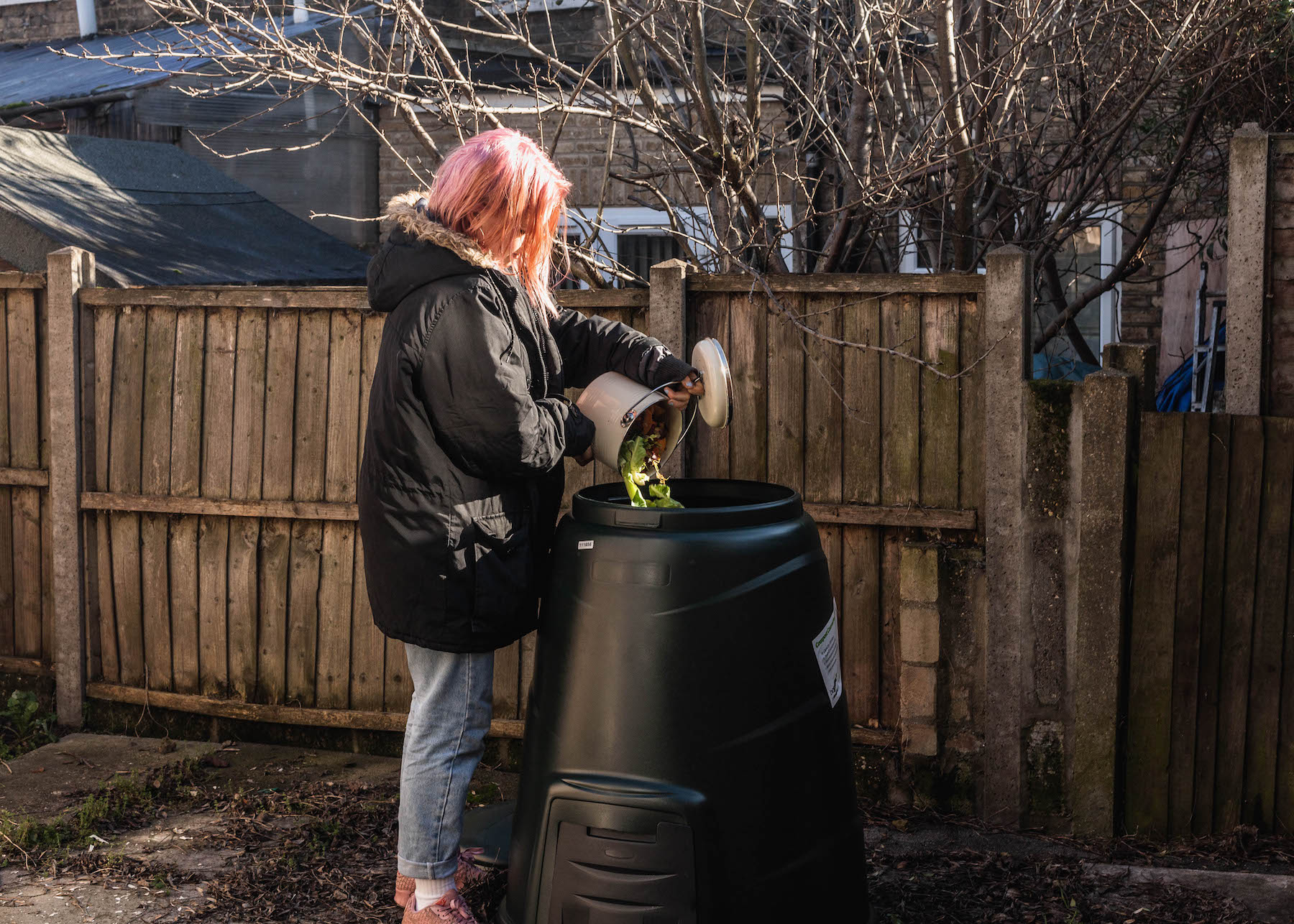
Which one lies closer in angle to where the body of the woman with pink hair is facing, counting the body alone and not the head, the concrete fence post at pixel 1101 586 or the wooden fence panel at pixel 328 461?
the concrete fence post

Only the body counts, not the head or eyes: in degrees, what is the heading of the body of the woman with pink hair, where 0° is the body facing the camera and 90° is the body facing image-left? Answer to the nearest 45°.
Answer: approximately 270°

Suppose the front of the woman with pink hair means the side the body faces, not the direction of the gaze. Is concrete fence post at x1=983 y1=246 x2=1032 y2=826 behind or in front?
in front

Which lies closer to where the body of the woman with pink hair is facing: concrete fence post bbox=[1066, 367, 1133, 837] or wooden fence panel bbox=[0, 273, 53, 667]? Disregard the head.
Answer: the concrete fence post

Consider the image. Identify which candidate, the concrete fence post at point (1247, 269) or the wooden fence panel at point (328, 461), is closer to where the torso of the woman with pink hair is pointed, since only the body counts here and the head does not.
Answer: the concrete fence post

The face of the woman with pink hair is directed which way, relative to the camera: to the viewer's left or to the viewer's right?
to the viewer's right

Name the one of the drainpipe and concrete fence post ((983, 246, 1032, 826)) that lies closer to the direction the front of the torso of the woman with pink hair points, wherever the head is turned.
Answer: the concrete fence post

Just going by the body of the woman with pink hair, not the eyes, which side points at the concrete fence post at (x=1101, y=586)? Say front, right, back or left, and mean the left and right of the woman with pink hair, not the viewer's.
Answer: front

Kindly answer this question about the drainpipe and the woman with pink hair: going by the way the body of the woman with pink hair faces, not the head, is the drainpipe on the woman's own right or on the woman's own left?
on the woman's own left

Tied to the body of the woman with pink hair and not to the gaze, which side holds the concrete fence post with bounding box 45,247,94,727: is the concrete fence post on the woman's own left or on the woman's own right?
on the woman's own left

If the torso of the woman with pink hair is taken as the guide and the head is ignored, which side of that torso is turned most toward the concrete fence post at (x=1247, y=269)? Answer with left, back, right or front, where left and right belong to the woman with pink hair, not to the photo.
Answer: front

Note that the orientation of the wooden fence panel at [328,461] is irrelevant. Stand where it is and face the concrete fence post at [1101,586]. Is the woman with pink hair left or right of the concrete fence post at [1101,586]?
right

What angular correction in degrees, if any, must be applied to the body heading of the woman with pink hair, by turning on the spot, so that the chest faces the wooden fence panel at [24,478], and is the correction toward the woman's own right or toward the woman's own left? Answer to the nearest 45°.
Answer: approximately 135° to the woman's own left
